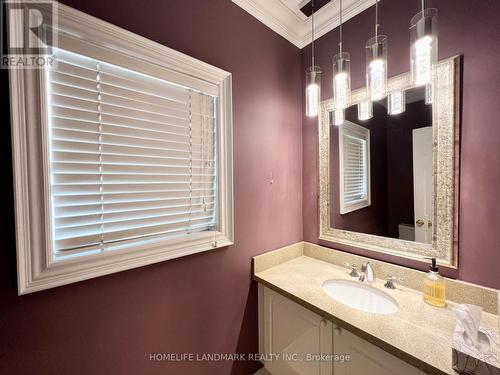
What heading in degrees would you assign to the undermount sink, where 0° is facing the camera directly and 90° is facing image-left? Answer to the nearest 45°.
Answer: approximately 45°

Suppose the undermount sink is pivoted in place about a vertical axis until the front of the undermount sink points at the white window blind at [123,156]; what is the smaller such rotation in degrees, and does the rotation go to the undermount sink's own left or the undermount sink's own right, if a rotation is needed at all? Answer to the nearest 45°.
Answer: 0° — it already faces it

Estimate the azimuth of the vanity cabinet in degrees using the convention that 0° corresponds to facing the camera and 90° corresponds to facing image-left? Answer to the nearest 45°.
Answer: approximately 45°
